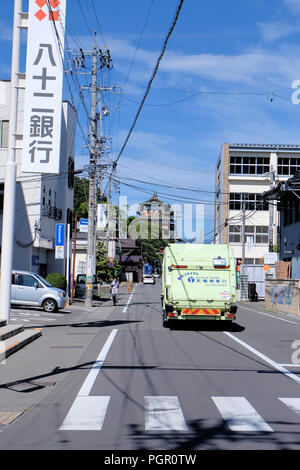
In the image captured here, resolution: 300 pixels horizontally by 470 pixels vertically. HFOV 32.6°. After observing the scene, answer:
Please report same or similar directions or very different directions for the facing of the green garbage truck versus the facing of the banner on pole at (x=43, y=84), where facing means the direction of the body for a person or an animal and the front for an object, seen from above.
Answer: very different directions

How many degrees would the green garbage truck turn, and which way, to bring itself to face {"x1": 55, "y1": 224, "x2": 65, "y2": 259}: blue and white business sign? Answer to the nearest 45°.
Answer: approximately 45° to its left

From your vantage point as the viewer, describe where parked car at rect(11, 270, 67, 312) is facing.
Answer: facing to the right of the viewer

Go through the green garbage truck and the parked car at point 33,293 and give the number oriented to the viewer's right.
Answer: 1

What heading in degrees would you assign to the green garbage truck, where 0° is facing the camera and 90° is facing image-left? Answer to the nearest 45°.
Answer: approximately 180°

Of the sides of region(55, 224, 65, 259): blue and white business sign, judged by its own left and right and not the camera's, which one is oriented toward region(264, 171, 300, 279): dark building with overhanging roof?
left

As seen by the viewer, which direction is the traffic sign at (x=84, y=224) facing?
toward the camera

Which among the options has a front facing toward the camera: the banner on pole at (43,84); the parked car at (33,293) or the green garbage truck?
the banner on pole

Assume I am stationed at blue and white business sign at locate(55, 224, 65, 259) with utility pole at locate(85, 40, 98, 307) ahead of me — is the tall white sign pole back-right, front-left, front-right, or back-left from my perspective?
front-right

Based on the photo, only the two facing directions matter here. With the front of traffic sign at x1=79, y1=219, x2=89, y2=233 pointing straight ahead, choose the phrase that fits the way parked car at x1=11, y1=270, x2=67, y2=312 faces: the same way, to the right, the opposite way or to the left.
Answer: to the left

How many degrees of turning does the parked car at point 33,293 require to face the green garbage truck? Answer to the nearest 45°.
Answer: approximately 45° to its right

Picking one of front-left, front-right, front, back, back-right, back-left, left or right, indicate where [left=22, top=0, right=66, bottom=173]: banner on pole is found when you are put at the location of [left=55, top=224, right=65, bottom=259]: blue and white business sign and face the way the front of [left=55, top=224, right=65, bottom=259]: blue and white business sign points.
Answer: front

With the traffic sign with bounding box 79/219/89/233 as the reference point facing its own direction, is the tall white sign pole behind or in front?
in front

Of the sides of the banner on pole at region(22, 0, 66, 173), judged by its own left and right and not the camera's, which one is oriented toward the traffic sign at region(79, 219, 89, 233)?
back
